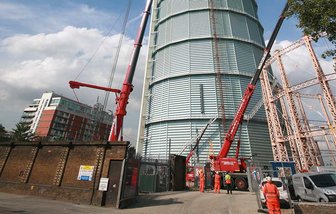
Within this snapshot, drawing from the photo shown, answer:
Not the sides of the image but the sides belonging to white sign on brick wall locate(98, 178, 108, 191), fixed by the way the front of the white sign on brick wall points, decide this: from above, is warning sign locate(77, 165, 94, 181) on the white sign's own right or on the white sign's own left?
on the white sign's own right

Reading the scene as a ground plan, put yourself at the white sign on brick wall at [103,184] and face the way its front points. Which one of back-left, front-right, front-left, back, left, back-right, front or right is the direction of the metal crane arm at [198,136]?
back-left

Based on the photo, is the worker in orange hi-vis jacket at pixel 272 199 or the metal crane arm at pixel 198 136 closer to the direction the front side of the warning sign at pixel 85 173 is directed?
the worker in orange hi-vis jacket

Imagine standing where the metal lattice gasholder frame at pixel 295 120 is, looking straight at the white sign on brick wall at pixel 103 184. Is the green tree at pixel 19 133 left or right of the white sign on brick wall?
right

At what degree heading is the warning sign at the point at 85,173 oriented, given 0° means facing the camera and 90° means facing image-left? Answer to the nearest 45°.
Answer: approximately 0°

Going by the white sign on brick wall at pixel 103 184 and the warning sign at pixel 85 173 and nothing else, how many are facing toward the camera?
2

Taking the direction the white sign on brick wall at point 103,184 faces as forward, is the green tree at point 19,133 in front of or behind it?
behind

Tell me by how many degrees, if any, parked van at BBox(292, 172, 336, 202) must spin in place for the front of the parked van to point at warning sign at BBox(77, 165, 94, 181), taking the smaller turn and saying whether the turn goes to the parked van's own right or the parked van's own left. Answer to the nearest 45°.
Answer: approximately 90° to the parked van's own right
